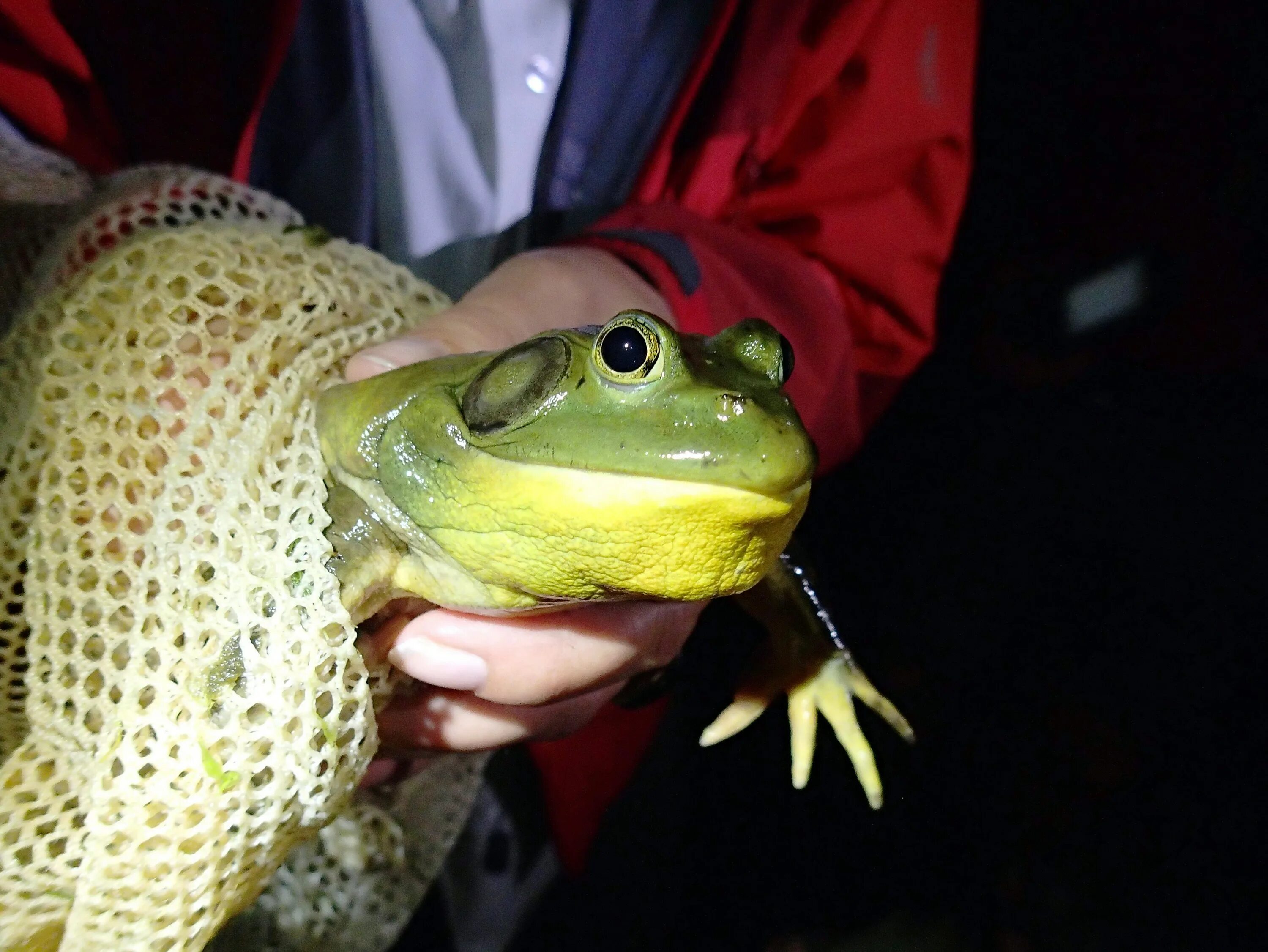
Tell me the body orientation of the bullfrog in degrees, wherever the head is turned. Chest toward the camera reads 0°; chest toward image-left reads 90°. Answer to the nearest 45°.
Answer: approximately 315°

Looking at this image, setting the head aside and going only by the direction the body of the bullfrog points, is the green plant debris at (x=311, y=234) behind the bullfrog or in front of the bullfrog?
behind
